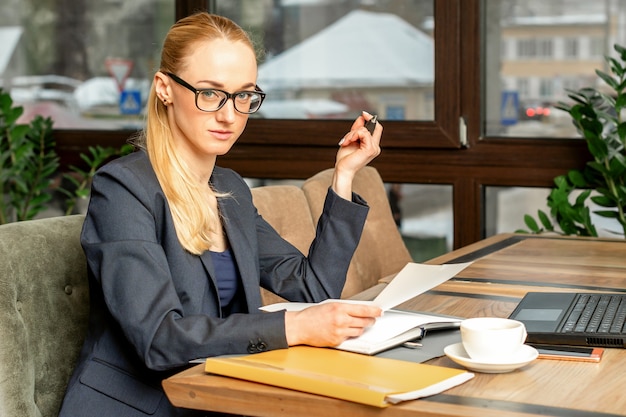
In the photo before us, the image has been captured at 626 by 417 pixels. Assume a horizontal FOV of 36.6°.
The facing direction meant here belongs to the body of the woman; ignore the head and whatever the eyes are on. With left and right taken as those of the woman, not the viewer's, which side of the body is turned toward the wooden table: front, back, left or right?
front

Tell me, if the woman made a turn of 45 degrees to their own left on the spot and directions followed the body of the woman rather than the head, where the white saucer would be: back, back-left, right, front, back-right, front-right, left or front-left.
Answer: front-right

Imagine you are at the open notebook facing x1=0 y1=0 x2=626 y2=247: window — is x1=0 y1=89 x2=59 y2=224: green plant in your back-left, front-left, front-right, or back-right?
front-left

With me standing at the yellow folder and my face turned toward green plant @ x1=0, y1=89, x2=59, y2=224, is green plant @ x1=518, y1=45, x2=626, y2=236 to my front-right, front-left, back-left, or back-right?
front-right

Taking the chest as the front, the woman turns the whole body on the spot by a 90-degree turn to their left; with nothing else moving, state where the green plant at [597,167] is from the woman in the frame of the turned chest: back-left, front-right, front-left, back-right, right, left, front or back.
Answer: front

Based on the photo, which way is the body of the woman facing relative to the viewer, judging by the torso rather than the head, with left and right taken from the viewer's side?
facing the viewer and to the right of the viewer

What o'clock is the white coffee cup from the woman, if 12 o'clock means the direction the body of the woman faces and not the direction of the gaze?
The white coffee cup is roughly at 12 o'clock from the woman.

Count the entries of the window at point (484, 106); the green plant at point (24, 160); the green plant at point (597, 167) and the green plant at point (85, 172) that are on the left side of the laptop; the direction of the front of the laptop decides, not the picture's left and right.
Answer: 0

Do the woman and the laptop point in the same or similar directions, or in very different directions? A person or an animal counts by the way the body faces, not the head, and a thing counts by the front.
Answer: very different directions

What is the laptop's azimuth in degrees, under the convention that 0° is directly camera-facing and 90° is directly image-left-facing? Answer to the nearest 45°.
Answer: approximately 90°
